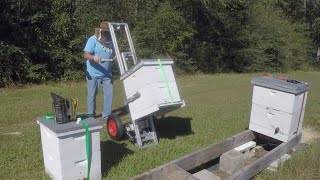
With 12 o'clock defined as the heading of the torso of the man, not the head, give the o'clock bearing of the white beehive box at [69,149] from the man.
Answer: The white beehive box is roughly at 2 o'clock from the man.

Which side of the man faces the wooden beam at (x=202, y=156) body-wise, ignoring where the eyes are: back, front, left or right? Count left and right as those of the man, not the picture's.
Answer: front

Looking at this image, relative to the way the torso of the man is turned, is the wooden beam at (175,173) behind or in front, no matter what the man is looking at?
in front

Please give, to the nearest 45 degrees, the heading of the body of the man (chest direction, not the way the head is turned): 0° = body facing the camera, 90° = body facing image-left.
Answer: approximately 315°

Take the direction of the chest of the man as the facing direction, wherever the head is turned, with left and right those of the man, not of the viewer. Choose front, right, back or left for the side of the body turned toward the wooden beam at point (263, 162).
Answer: front

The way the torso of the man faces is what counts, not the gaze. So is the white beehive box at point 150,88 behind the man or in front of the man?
in front

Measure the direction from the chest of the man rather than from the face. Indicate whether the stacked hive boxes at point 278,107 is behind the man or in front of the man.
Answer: in front
